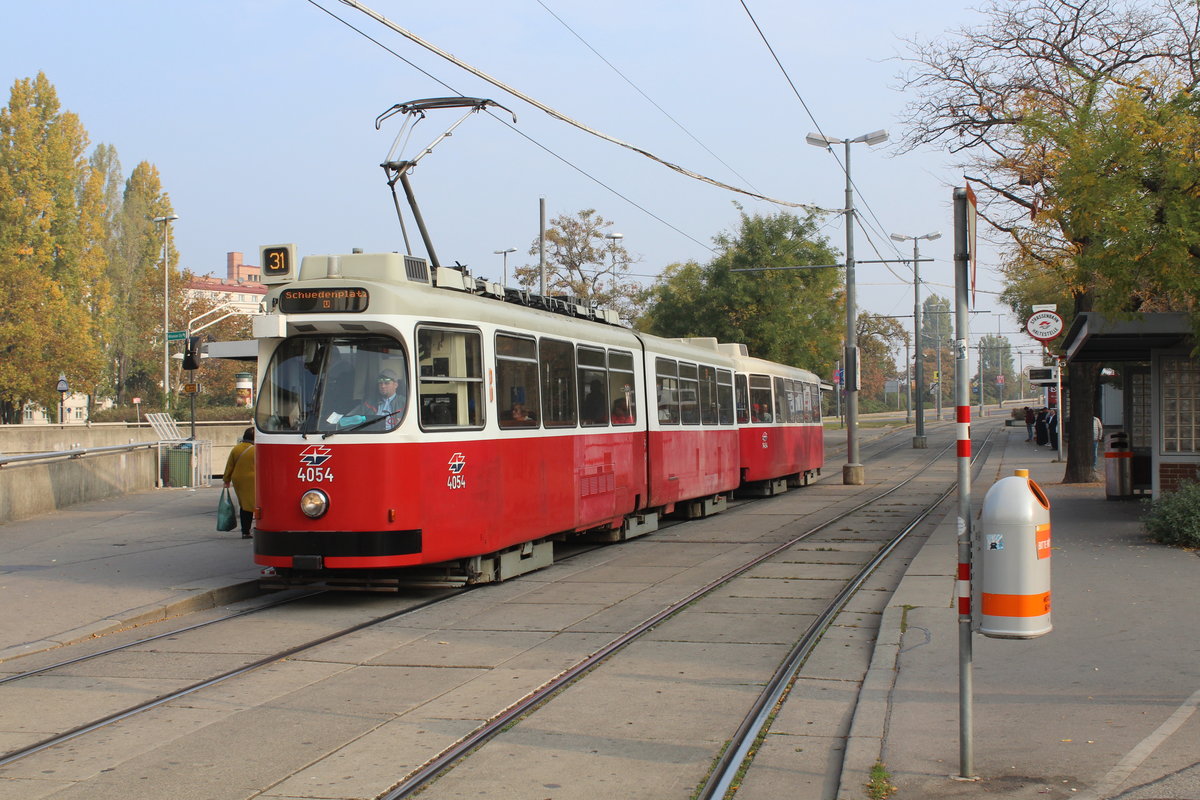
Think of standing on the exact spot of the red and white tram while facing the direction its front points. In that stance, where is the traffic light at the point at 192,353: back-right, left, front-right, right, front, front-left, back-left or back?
right

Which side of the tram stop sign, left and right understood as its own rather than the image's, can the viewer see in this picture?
front

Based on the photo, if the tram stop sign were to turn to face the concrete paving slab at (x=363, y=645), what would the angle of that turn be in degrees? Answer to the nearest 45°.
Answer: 0° — it already faces it

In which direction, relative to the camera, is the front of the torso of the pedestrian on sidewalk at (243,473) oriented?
away from the camera

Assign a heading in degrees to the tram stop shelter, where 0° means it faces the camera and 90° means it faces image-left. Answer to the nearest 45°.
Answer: approximately 90°

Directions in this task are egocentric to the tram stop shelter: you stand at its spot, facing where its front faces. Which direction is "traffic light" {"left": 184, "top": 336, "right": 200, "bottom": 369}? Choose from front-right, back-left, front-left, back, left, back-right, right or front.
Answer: front-left

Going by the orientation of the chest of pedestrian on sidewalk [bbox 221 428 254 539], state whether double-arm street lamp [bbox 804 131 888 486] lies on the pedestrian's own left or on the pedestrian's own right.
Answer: on the pedestrian's own right

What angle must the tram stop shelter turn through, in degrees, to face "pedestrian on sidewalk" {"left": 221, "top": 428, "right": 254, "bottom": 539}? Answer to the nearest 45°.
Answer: approximately 45° to its left

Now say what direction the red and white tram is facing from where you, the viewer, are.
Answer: facing the viewer and to the left of the viewer

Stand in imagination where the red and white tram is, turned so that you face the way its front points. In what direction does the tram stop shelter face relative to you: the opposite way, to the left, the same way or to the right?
to the right

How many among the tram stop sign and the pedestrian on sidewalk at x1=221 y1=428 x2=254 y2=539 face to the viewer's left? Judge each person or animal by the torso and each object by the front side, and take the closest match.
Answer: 0

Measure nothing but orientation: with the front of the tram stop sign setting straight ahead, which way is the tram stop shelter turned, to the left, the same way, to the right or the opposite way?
to the right
